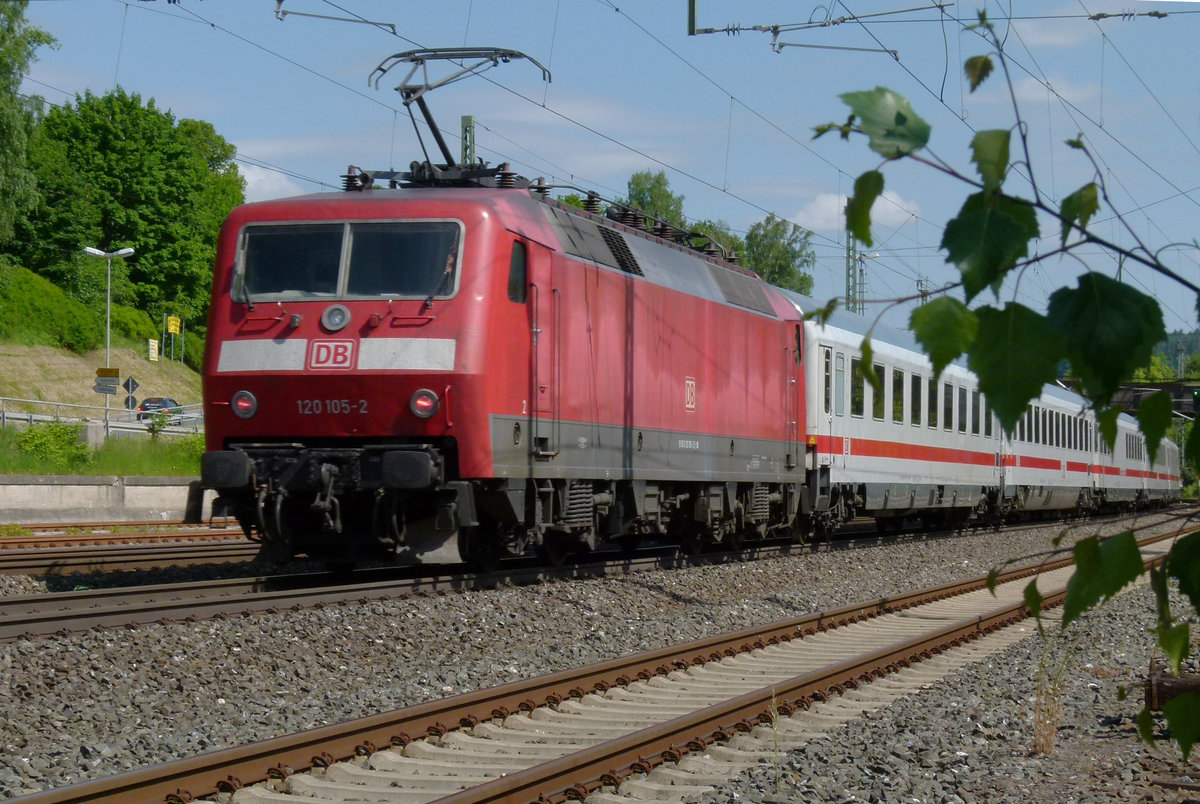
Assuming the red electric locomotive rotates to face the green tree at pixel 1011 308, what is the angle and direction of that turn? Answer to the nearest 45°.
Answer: approximately 45° to its left

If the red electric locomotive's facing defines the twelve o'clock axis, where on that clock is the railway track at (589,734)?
The railway track is roughly at 10 o'clock from the red electric locomotive.

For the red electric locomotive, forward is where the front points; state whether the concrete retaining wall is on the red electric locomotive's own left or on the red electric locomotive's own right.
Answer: on the red electric locomotive's own right

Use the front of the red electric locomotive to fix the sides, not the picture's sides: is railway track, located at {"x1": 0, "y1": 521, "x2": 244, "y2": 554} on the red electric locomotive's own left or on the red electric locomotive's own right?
on the red electric locomotive's own right

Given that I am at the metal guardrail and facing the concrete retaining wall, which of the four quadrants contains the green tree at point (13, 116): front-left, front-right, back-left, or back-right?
back-right

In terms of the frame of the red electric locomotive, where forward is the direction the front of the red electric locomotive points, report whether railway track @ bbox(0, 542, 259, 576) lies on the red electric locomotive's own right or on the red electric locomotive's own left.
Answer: on the red electric locomotive's own right

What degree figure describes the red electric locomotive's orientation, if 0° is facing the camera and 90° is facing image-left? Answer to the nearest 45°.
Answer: approximately 45°

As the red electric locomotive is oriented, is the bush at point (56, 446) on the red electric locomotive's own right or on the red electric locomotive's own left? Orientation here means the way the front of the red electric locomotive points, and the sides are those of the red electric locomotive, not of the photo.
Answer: on the red electric locomotive's own right
